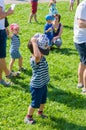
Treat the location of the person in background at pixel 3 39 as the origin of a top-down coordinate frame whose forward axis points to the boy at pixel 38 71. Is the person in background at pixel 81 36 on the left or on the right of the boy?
left

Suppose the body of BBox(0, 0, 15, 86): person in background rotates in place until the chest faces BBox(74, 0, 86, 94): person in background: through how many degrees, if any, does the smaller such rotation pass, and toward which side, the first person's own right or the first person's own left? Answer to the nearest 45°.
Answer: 0° — they already face them

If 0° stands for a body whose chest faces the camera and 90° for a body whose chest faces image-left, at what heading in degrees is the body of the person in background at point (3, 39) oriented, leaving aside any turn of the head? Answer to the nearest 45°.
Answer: approximately 270°
